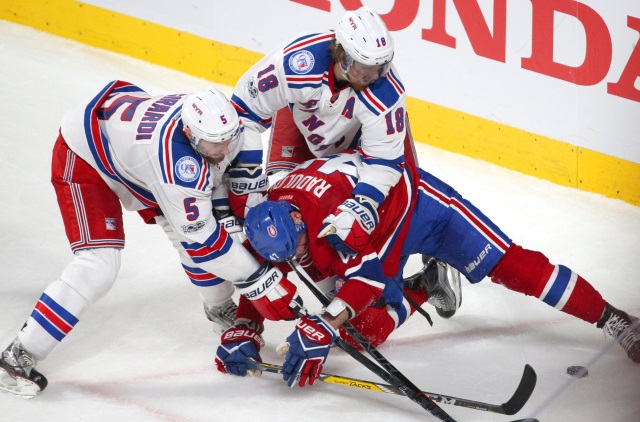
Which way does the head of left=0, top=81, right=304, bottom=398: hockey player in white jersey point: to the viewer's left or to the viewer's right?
to the viewer's right

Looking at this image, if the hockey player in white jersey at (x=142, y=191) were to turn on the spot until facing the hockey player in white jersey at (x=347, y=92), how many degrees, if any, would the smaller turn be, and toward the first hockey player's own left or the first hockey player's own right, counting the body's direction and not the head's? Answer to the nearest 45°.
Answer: approximately 45° to the first hockey player's own left

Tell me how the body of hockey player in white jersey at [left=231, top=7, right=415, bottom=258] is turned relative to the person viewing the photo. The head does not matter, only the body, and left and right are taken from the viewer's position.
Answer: facing the viewer

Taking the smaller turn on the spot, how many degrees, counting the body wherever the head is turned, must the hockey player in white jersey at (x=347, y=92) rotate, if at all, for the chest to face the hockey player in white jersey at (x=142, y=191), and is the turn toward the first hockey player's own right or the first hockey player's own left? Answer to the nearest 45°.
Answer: approximately 45° to the first hockey player's own right
